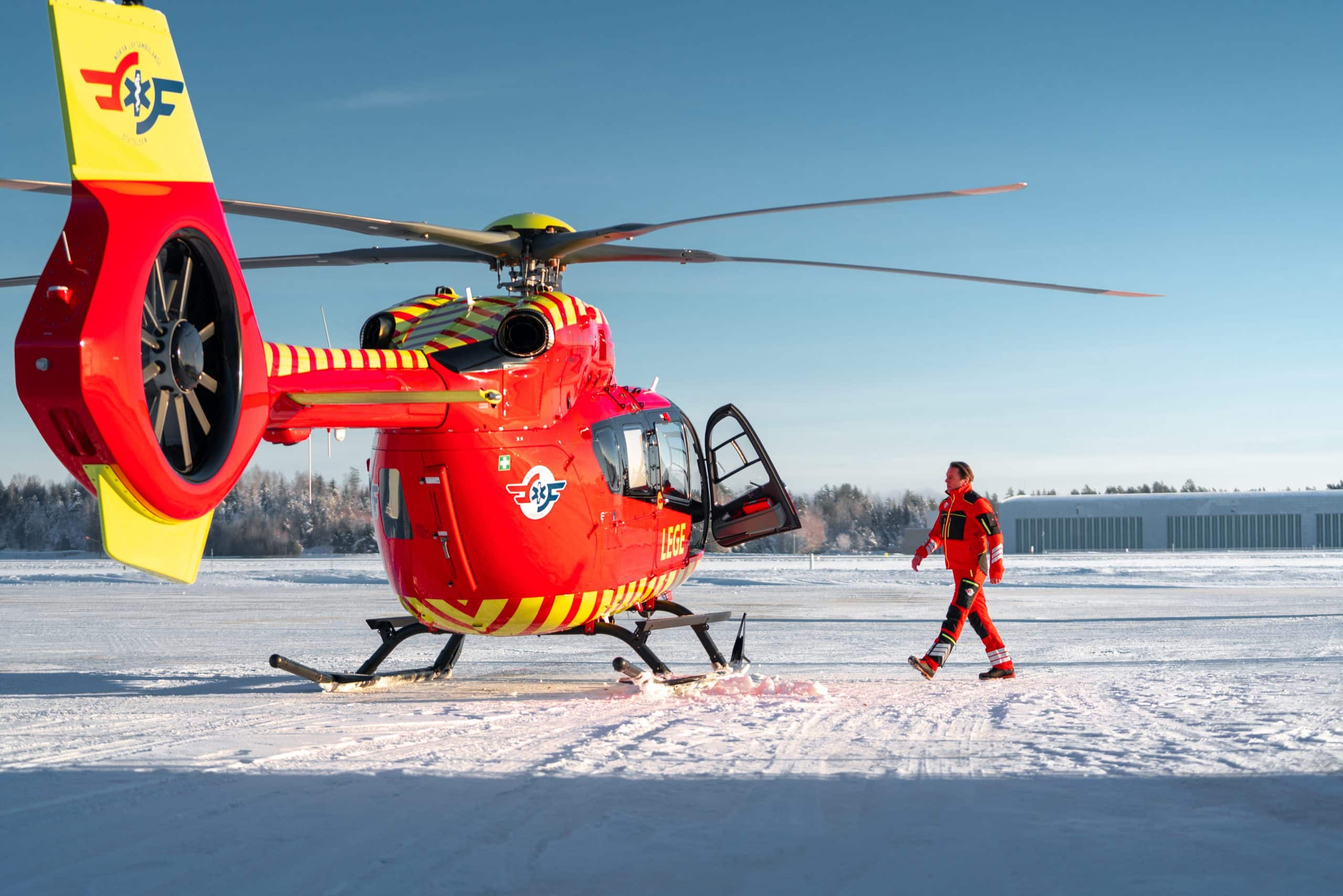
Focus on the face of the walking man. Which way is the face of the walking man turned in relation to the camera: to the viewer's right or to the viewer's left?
to the viewer's left

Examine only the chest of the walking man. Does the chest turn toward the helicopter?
yes

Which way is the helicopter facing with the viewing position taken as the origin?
facing away from the viewer and to the right of the viewer

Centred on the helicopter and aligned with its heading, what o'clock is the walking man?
The walking man is roughly at 1 o'clock from the helicopter.

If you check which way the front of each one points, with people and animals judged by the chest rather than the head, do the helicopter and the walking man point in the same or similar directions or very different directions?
very different directions
